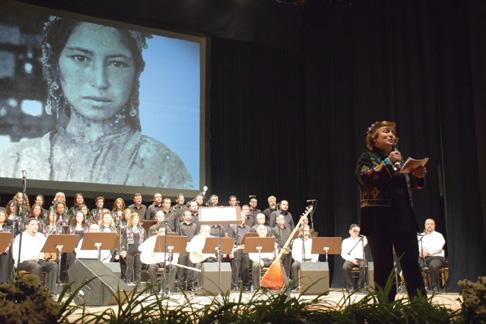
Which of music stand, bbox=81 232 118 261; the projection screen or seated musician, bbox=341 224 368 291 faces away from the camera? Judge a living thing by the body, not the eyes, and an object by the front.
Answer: the music stand

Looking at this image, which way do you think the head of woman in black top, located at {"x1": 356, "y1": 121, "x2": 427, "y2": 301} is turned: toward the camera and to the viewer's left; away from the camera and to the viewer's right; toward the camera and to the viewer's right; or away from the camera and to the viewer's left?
toward the camera and to the viewer's right

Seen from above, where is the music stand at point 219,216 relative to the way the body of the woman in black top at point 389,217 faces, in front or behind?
behind

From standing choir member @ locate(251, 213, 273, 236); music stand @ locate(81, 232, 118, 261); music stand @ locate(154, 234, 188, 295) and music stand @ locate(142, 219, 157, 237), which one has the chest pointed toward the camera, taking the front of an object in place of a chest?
the standing choir member

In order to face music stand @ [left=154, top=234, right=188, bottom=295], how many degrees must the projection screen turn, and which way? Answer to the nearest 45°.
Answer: approximately 45° to its right

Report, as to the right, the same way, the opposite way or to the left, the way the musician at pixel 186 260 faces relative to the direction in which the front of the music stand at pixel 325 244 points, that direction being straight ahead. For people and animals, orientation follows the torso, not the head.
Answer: the opposite way

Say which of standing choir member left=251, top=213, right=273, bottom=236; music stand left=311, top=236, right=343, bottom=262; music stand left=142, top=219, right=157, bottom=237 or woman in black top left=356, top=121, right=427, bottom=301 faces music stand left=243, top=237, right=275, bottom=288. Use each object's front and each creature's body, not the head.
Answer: the standing choir member

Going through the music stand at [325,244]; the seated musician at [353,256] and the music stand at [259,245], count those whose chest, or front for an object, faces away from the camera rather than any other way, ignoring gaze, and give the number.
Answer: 2

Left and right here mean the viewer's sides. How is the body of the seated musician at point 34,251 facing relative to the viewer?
facing the viewer and to the right of the viewer

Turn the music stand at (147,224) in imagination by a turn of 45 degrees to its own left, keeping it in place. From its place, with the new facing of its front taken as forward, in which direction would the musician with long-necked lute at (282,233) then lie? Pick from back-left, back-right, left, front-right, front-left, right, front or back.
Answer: back-right

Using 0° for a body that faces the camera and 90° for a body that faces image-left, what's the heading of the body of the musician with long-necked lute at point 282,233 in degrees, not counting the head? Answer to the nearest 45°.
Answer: approximately 0°

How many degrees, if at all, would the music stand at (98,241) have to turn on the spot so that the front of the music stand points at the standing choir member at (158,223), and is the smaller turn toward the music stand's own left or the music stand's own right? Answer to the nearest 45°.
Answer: approximately 45° to the music stand's own right

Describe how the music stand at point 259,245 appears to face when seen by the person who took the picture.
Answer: facing away from the viewer

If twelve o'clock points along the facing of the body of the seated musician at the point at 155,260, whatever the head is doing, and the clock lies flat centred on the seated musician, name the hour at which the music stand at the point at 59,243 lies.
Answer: The music stand is roughly at 3 o'clock from the seated musician.

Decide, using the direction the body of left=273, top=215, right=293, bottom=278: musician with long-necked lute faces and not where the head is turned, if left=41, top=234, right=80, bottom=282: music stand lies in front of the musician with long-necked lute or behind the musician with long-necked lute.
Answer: in front
